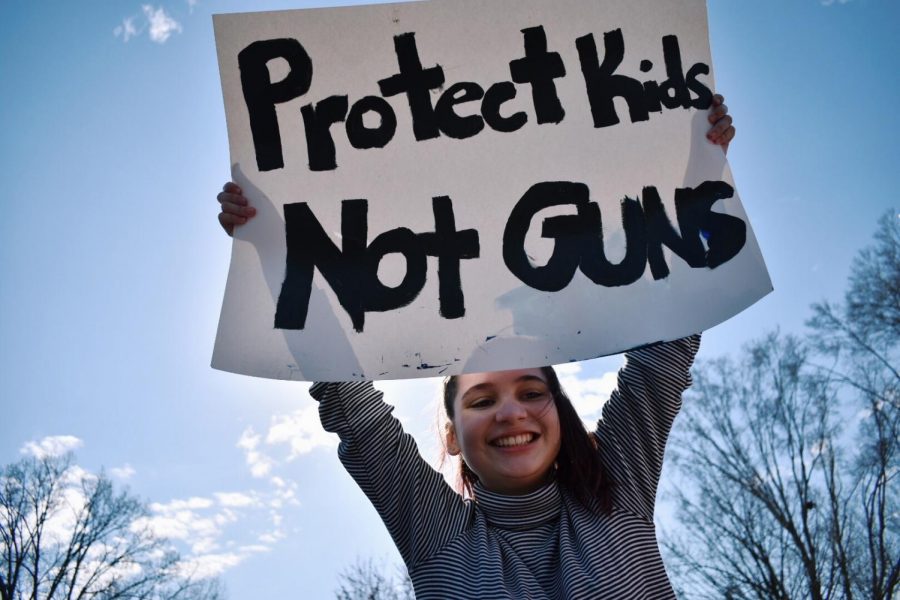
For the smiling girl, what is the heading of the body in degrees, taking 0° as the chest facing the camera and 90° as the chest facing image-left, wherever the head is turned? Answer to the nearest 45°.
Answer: approximately 0°
